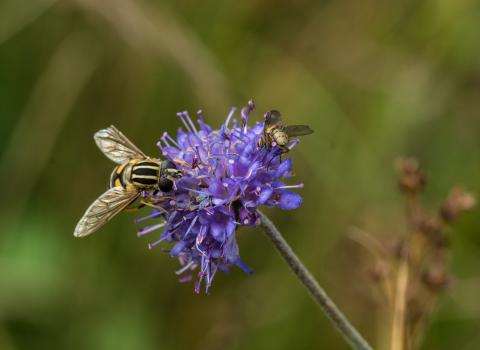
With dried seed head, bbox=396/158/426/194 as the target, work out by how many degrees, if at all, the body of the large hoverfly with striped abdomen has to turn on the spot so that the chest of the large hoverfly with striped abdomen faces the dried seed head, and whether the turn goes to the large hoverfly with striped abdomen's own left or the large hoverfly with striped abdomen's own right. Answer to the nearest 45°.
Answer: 0° — it already faces it

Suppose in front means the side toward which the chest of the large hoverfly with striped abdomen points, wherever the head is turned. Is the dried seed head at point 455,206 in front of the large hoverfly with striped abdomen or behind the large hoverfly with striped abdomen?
in front

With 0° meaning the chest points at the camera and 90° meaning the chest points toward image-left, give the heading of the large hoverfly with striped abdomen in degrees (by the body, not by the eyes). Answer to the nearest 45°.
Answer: approximately 270°
